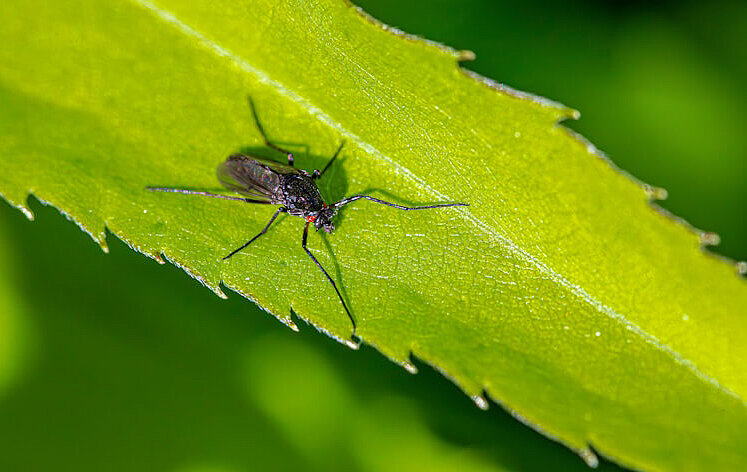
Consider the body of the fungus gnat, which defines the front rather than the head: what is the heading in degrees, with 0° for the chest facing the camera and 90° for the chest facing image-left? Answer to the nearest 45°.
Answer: approximately 315°
